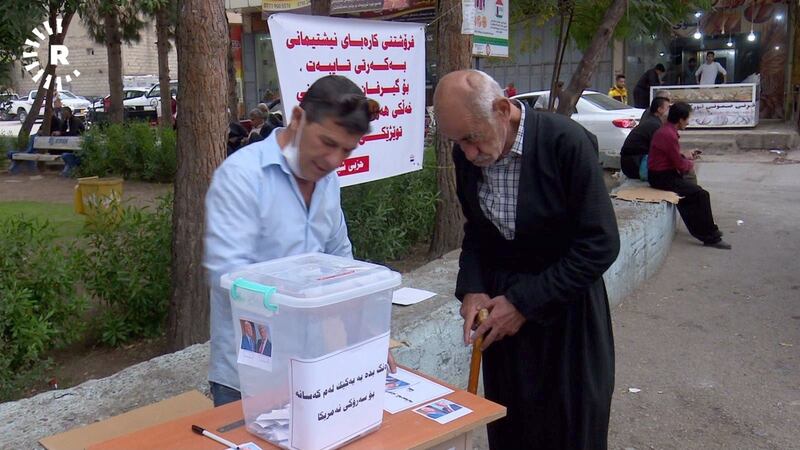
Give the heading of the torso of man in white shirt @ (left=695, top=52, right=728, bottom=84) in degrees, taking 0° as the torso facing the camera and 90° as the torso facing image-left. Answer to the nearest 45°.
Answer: approximately 0°

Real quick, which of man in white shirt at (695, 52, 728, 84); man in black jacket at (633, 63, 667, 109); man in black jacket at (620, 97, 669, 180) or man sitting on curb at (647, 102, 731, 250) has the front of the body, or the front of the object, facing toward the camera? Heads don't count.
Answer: the man in white shirt

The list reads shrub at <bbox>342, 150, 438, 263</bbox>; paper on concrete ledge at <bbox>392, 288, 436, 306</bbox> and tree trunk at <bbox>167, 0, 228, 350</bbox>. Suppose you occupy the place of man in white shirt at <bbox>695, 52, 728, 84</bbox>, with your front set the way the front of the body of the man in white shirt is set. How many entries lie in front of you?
3

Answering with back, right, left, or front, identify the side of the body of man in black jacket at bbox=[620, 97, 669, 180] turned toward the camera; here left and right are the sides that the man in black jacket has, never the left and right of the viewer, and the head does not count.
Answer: right

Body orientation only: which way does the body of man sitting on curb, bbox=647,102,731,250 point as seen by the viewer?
to the viewer's right

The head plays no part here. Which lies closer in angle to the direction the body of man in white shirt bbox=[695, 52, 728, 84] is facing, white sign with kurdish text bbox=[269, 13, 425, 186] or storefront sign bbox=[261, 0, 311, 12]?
the white sign with kurdish text

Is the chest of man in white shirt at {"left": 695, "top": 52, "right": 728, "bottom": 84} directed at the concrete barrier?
yes

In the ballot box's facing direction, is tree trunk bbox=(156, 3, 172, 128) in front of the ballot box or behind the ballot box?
behind

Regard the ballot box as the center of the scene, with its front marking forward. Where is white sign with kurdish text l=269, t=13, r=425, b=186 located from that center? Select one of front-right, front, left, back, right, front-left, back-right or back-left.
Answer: back-left

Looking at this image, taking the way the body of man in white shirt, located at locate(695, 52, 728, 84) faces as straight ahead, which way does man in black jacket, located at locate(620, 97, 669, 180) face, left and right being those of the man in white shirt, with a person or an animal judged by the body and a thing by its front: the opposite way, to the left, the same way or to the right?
to the left
